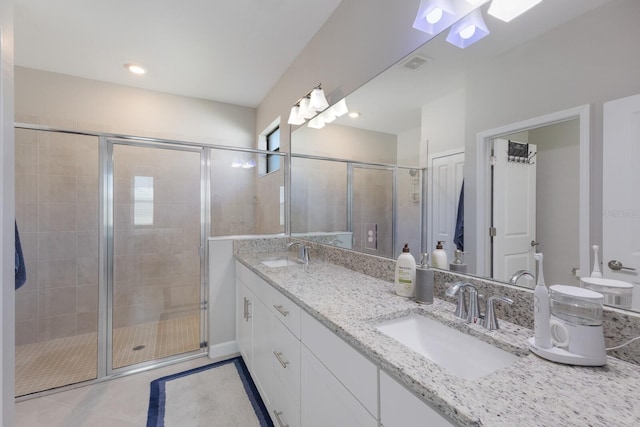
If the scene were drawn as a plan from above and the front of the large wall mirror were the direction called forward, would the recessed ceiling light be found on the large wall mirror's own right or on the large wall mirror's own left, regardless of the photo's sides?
on the large wall mirror's own right

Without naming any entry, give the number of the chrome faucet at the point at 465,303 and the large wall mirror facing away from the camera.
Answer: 0

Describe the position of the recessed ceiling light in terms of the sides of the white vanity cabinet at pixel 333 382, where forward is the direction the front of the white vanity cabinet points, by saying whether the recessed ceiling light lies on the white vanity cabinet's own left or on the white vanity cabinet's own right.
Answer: on the white vanity cabinet's own right

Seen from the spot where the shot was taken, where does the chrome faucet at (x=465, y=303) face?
facing the viewer and to the left of the viewer

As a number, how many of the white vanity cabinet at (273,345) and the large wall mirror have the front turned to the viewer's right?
0

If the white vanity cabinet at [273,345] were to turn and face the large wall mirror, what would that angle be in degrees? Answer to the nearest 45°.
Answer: approximately 135° to its left

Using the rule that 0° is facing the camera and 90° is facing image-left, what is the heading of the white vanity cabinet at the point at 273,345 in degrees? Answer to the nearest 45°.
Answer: approximately 90°

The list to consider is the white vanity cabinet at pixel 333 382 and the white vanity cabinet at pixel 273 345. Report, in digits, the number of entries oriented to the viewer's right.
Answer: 0

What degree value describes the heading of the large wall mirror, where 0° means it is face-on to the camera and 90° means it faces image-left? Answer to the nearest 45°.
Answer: approximately 45°
